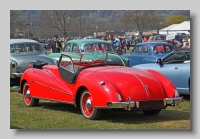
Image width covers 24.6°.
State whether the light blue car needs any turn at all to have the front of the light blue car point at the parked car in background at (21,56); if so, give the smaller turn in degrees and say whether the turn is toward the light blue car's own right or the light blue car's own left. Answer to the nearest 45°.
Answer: approximately 45° to the light blue car's own right

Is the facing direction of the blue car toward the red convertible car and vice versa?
no

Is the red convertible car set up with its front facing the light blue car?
no

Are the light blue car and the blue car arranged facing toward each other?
no

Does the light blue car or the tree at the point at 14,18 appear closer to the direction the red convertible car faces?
the tree

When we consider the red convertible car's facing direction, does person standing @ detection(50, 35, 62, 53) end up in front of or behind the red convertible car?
in front

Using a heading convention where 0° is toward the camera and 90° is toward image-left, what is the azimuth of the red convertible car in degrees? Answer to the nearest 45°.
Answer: approximately 135°

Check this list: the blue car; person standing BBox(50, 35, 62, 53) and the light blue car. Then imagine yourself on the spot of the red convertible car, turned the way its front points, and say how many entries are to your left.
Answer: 0

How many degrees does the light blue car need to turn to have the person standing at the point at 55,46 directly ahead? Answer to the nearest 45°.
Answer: approximately 45° to its right
